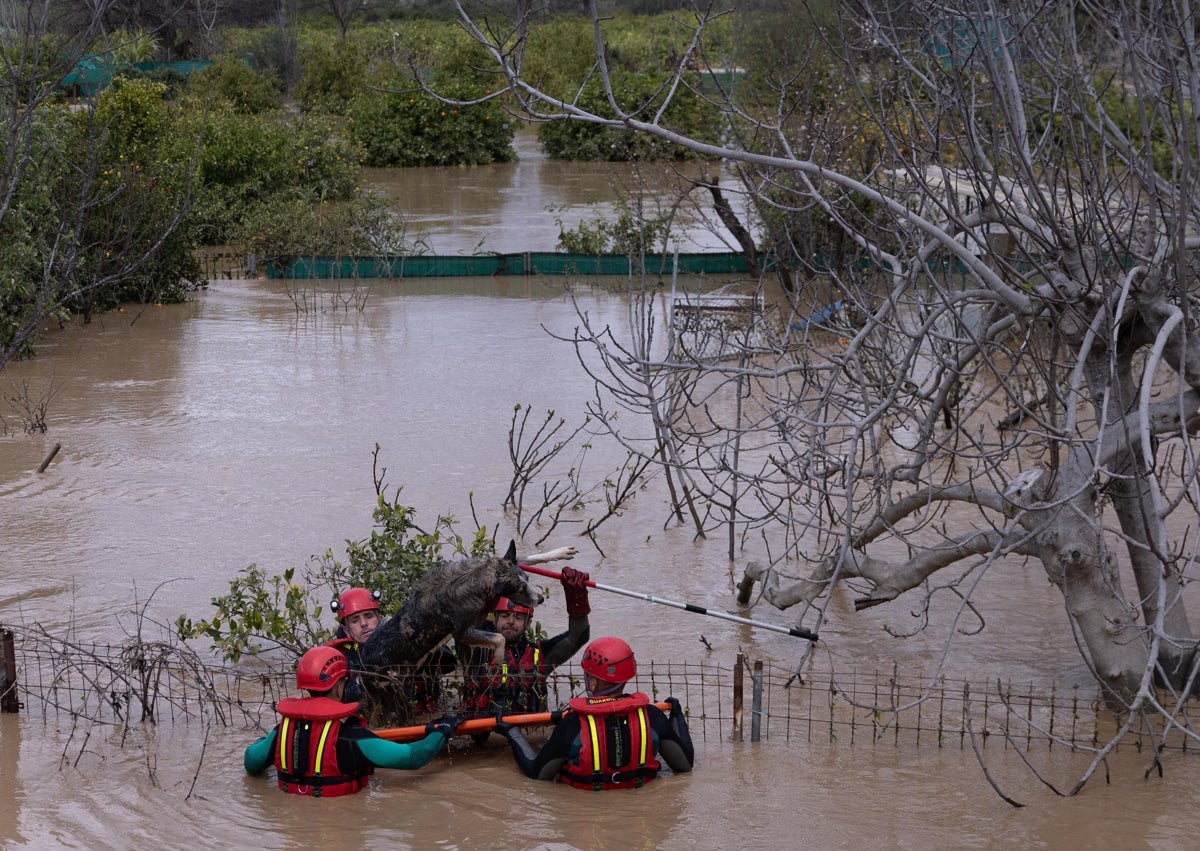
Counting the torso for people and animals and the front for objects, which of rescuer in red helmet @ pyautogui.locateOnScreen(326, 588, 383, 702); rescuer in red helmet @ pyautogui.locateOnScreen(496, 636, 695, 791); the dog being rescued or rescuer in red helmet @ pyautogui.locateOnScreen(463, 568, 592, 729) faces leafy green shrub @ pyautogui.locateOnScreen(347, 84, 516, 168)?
rescuer in red helmet @ pyautogui.locateOnScreen(496, 636, 695, 791)

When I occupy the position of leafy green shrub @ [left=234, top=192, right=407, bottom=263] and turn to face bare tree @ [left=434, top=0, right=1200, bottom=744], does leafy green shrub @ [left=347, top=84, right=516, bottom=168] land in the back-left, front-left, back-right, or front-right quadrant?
back-left

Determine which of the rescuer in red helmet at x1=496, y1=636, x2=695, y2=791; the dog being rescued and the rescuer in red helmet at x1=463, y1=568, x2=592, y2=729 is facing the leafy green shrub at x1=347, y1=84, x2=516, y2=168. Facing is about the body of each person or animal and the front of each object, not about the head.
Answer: the rescuer in red helmet at x1=496, y1=636, x2=695, y2=791

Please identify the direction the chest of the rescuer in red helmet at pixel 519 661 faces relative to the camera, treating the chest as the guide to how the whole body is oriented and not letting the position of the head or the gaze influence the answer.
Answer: toward the camera

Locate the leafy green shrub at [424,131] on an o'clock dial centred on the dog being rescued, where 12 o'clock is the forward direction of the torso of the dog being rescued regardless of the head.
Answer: The leafy green shrub is roughly at 9 o'clock from the dog being rescued.

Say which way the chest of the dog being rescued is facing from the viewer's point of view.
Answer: to the viewer's right

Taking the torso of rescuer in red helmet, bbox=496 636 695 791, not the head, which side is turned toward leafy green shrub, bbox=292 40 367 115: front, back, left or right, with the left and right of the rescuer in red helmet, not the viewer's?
front

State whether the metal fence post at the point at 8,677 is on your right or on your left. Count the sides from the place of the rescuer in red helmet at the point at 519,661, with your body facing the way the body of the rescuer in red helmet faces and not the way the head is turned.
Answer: on your right

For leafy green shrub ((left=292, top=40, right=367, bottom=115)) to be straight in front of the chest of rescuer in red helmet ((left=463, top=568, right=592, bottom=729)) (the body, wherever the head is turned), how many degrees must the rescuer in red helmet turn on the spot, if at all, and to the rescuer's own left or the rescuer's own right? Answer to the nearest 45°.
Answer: approximately 180°

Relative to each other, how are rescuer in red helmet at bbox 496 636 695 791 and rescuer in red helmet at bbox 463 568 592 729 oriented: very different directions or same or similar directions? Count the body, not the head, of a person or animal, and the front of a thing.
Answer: very different directions

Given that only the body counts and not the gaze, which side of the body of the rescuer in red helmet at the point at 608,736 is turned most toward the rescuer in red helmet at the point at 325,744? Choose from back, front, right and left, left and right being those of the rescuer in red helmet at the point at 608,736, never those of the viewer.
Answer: left

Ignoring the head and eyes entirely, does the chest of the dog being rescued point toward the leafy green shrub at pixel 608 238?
no

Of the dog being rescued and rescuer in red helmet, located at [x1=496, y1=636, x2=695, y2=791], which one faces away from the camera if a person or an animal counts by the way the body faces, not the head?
the rescuer in red helmet

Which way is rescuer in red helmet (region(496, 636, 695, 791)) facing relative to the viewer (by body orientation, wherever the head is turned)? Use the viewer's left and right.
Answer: facing away from the viewer

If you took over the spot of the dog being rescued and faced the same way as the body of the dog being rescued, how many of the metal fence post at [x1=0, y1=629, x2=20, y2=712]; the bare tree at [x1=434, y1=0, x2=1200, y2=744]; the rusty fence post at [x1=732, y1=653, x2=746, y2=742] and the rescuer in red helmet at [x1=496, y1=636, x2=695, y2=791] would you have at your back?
1

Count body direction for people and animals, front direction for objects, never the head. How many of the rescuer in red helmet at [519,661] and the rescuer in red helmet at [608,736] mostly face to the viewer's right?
0

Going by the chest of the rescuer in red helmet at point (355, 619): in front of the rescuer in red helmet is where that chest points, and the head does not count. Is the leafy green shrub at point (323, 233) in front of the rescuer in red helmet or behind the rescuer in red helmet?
behind

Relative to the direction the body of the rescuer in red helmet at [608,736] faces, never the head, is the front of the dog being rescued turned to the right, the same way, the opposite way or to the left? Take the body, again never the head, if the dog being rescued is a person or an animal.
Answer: to the right

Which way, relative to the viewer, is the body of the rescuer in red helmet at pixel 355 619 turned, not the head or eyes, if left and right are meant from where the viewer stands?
facing the viewer and to the right of the viewer

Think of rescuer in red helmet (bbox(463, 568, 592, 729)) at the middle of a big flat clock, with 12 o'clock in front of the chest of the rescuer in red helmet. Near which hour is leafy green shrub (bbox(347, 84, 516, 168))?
The leafy green shrub is roughly at 6 o'clock from the rescuer in red helmet.
